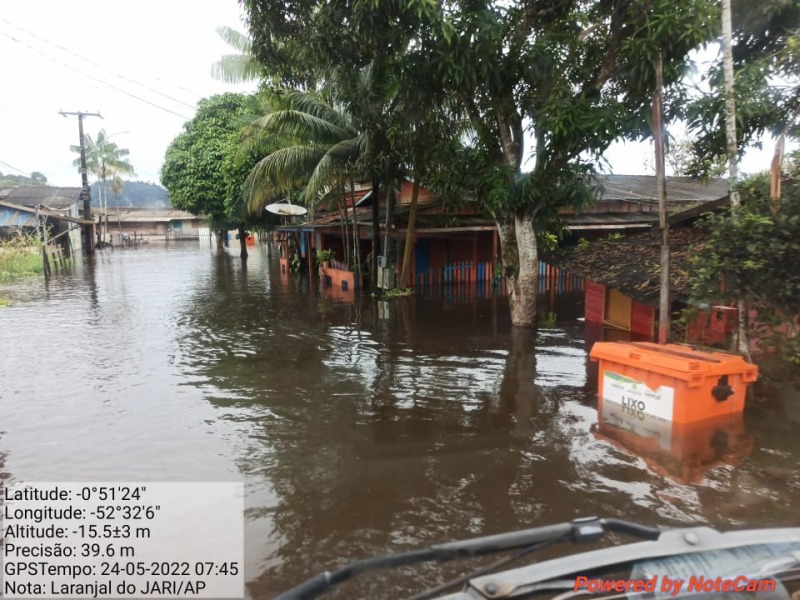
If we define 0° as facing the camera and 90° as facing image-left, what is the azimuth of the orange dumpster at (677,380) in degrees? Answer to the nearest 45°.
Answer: approximately 45°

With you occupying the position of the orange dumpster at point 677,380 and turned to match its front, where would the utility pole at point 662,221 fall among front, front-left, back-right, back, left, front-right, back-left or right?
back-right

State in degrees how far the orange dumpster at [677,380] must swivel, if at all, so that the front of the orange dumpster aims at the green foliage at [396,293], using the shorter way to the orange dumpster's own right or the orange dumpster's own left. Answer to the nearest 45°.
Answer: approximately 90° to the orange dumpster's own right

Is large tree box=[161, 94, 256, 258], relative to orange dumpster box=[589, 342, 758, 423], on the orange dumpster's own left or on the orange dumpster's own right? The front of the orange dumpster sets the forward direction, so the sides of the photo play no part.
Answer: on the orange dumpster's own right

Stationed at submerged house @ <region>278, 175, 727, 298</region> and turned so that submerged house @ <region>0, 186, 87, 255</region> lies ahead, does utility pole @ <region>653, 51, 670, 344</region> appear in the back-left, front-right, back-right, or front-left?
back-left

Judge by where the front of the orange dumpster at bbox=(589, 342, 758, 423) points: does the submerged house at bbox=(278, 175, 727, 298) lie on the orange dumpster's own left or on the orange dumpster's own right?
on the orange dumpster's own right

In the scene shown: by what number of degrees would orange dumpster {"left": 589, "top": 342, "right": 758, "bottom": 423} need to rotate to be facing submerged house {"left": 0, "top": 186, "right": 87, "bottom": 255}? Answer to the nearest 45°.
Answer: approximately 90° to its right

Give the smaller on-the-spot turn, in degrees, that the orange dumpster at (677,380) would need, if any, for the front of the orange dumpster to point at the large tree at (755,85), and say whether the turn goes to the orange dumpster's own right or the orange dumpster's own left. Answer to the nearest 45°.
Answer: approximately 135° to the orange dumpster's own right

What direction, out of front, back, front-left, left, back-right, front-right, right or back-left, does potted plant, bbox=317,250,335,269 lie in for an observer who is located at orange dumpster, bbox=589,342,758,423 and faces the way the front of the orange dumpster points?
right
